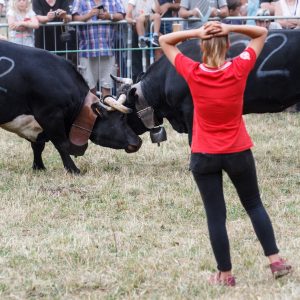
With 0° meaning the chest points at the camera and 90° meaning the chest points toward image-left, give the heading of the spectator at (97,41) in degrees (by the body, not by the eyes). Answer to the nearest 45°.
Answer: approximately 0°

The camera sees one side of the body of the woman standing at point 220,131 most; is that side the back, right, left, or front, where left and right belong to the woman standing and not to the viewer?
back

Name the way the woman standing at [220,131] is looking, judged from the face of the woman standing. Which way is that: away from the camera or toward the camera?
away from the camera

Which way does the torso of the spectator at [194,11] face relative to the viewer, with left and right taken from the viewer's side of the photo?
facing the viewer

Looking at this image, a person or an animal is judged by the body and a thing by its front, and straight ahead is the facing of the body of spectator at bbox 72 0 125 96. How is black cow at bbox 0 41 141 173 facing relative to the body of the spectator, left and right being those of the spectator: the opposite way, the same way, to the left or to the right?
to the left

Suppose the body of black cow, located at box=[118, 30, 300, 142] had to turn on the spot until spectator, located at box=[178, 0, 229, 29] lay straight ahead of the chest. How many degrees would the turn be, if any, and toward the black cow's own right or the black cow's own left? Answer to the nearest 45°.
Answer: approximately 90° to the black cow's own right

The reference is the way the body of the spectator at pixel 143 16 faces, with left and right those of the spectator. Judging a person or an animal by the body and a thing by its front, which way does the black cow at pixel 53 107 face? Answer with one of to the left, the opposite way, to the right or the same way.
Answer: to the left

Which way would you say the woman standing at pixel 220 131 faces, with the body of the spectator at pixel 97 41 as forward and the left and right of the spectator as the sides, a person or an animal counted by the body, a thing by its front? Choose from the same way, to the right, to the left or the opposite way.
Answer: the opposite way

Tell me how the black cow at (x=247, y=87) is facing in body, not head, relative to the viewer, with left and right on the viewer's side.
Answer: facing to the left of the viewer

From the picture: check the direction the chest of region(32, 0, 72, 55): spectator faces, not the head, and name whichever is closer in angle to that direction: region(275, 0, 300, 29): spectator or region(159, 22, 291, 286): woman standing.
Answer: the woman standing

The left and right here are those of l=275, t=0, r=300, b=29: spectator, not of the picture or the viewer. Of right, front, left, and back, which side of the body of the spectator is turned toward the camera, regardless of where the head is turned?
front

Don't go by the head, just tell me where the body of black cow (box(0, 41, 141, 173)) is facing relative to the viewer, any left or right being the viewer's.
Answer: facing to the right of the viewer
